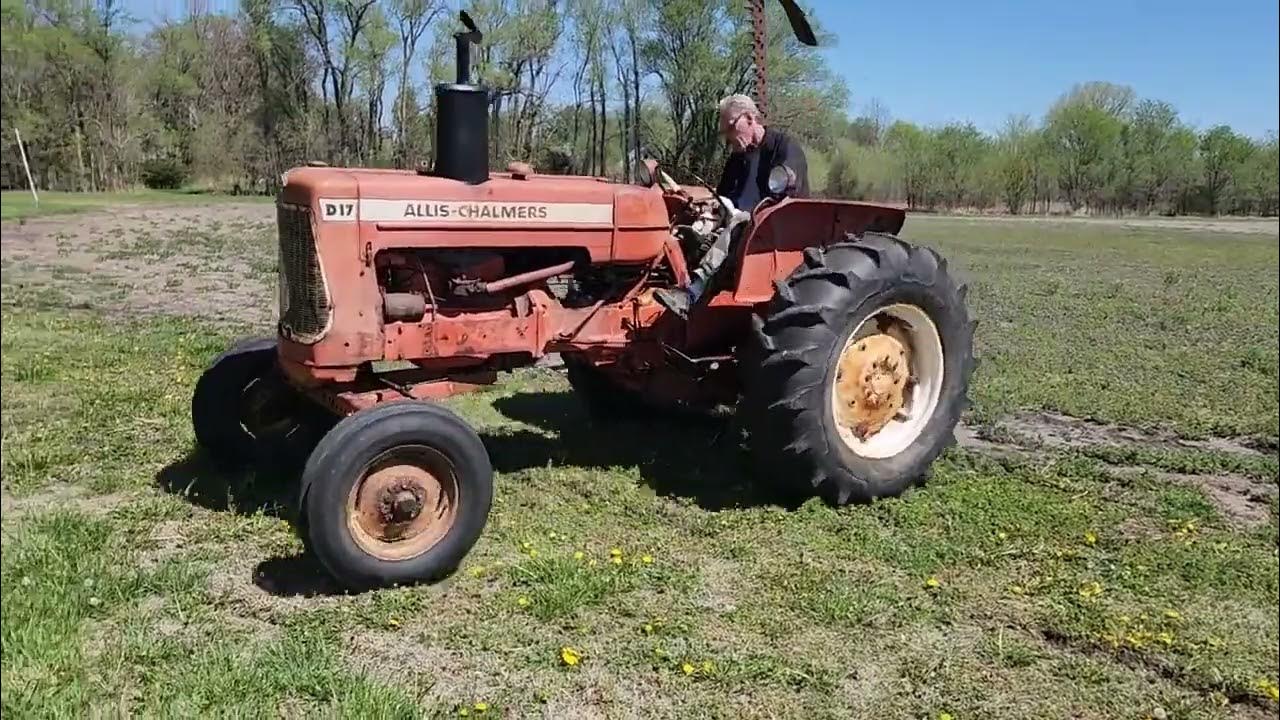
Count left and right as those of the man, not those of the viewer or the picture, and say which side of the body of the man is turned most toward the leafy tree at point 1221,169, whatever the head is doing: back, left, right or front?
back

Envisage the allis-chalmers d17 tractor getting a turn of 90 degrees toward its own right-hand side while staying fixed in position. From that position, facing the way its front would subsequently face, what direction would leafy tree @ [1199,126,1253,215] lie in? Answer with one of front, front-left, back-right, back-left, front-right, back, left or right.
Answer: right

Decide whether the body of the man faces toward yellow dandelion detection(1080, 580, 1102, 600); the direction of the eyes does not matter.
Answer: no

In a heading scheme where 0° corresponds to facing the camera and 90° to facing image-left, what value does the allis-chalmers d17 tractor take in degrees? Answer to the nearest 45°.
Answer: approximately 45°

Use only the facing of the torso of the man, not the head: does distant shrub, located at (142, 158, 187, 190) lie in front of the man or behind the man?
in front

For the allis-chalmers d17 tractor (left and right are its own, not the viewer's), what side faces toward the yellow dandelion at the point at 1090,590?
left

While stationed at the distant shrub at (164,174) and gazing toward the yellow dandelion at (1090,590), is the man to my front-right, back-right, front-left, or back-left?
front-left
